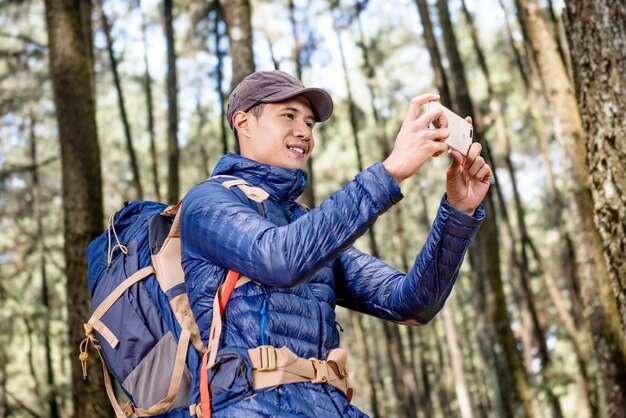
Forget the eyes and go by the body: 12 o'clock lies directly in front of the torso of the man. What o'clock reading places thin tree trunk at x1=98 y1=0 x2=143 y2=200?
The thin tree trunk is roughly at 7 o'clock from the man.

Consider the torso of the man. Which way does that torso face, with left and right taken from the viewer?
facing the viewer and to the right of the viewer

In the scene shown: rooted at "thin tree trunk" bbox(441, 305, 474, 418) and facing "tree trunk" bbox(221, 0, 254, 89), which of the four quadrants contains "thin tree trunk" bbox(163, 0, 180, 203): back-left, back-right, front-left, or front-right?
front-right

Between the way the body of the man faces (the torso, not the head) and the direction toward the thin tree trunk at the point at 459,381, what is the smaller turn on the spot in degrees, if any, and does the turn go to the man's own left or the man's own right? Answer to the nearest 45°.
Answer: approximately 135° to the man's own left

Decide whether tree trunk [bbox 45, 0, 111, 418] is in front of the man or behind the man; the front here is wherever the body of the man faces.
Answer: behind

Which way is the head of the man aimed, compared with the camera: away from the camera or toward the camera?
toward the camera

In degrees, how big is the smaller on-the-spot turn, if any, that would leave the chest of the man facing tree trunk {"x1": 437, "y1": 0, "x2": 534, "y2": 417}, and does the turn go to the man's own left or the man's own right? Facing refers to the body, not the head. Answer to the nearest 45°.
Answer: approximately 135° to the man's own left

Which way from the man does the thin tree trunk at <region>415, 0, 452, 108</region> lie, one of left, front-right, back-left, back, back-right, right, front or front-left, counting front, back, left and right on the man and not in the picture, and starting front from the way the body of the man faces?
back-left

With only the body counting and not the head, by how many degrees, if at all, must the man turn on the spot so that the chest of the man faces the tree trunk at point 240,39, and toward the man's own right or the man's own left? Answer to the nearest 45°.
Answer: approximately 135° to the man's own left

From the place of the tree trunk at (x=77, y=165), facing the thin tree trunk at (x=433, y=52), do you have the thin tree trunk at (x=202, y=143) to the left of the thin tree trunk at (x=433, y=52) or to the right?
left

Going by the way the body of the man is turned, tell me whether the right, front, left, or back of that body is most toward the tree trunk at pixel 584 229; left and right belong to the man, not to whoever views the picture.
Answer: left

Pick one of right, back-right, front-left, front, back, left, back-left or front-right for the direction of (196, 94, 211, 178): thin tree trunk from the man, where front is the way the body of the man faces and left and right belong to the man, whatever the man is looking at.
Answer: back-left

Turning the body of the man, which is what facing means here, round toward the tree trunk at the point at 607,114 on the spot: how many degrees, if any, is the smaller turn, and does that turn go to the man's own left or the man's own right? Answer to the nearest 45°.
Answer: approximately 90° to the man's own left

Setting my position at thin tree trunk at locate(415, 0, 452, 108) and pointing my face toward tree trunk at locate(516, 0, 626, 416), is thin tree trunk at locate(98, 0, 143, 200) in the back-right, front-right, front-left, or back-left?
back-right
